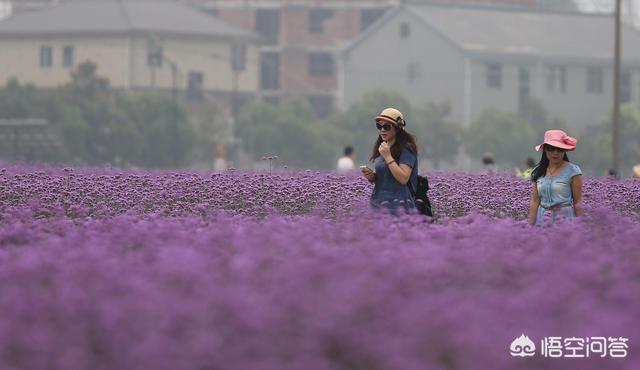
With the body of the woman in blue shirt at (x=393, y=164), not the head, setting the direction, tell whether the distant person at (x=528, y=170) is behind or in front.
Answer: behind

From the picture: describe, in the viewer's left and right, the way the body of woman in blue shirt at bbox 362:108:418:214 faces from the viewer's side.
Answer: facing the viewer and to the left of the viewer

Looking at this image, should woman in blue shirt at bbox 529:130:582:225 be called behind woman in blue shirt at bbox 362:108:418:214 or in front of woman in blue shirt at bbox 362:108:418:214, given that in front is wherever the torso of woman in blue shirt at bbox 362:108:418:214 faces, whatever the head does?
behind
